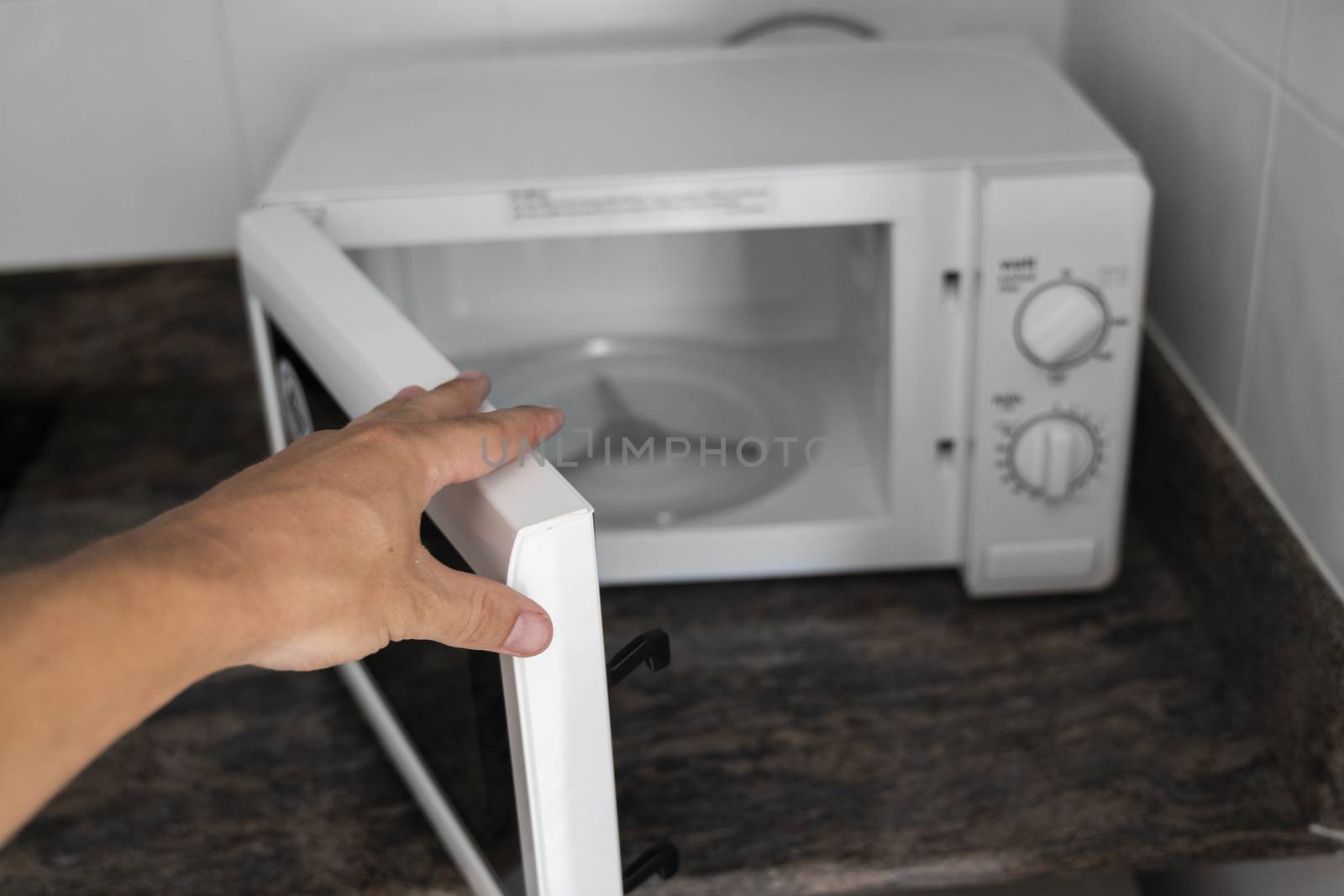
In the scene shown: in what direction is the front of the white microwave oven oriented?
toward the camera
